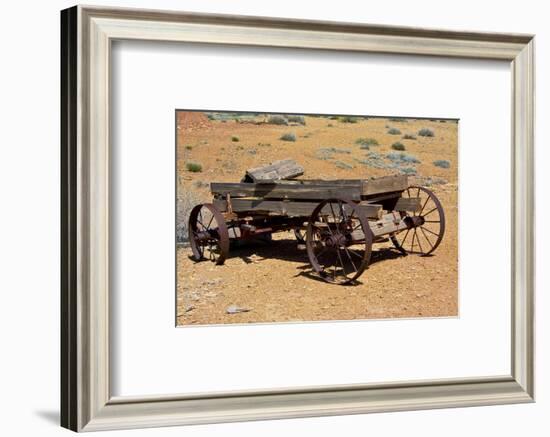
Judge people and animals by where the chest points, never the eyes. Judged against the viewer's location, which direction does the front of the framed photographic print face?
facing the viewer and to the right of the viewer
